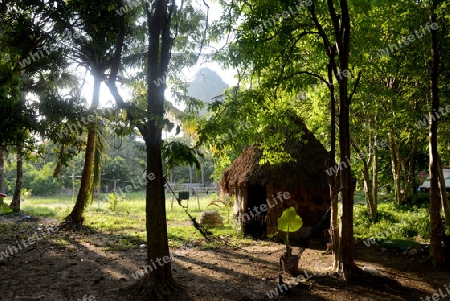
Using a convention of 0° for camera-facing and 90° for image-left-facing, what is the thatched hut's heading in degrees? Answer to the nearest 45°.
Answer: approximately 0°
